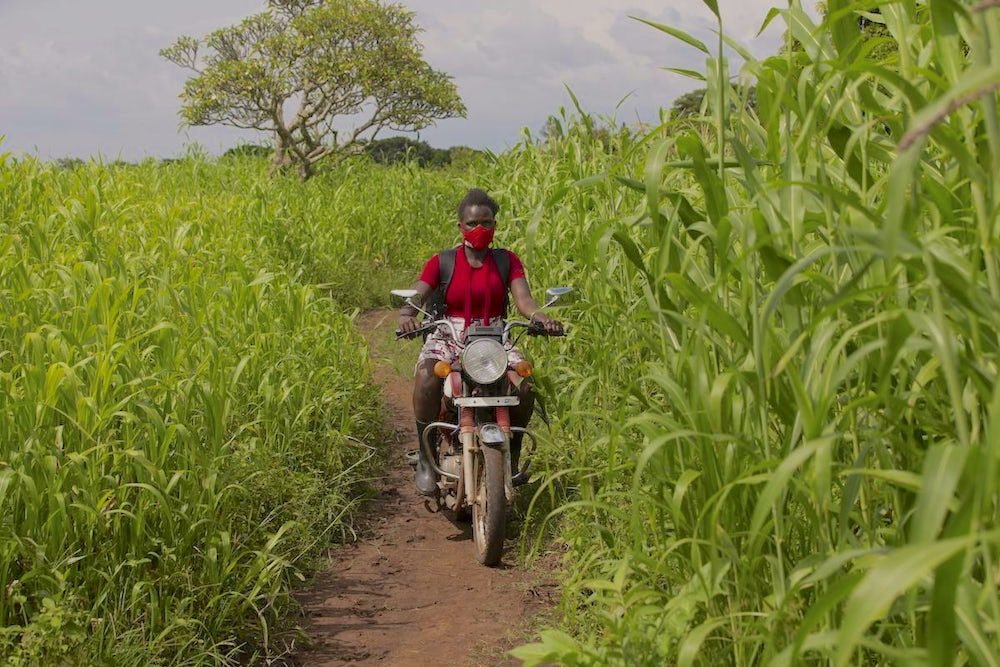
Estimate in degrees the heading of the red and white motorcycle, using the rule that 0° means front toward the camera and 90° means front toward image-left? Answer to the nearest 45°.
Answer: approximately 0°

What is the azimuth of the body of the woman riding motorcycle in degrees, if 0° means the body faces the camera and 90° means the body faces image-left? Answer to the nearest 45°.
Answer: approximately 0°
